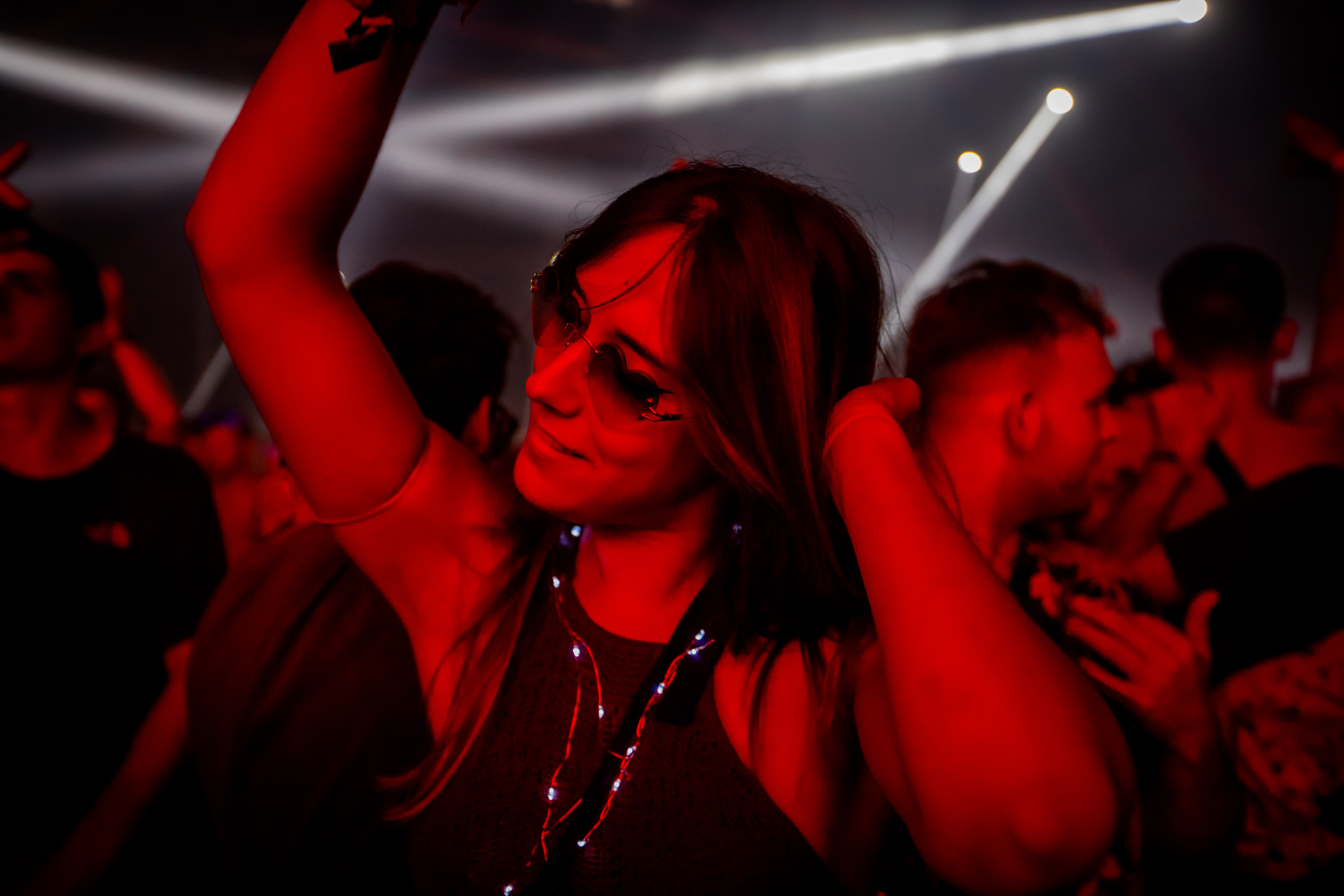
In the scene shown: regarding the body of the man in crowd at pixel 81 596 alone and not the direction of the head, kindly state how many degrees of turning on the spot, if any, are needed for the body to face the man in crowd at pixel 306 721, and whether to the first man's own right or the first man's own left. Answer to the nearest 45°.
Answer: approximately 45° to the first man's own left

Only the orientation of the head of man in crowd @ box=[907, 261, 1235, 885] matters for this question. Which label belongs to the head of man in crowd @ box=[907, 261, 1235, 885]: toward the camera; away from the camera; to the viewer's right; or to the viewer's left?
to the viewer's right

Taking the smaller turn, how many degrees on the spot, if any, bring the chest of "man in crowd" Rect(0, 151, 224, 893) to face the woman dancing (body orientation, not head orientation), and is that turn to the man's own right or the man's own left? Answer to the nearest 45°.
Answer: approximately 45° to the man's own left

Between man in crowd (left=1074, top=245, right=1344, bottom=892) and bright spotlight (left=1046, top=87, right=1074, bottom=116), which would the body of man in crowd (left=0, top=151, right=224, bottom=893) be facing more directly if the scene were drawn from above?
the man in crowd

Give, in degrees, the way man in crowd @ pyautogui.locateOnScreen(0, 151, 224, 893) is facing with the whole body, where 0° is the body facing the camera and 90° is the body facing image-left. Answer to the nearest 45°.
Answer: approximately 0°

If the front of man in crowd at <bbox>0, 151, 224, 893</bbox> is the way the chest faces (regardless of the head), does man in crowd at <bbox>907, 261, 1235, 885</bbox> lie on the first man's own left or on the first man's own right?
on the first man's own left

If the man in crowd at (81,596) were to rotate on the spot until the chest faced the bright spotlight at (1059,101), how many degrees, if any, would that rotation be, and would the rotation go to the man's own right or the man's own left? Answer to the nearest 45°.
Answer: approximately 135° to the man's own left

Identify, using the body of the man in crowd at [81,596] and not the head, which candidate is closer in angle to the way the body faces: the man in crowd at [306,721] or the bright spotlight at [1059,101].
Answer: the man in crowd

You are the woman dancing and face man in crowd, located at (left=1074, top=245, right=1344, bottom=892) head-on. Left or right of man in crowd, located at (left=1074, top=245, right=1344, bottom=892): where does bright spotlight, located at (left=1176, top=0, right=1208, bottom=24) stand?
left

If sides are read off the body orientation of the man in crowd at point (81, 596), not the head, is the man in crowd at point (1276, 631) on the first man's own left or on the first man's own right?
on the first man's own left

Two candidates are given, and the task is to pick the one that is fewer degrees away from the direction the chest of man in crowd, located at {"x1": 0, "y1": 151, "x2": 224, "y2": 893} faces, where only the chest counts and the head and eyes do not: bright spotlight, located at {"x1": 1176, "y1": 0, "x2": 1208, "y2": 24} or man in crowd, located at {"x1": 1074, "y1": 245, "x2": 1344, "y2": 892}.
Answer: the man in crowd
